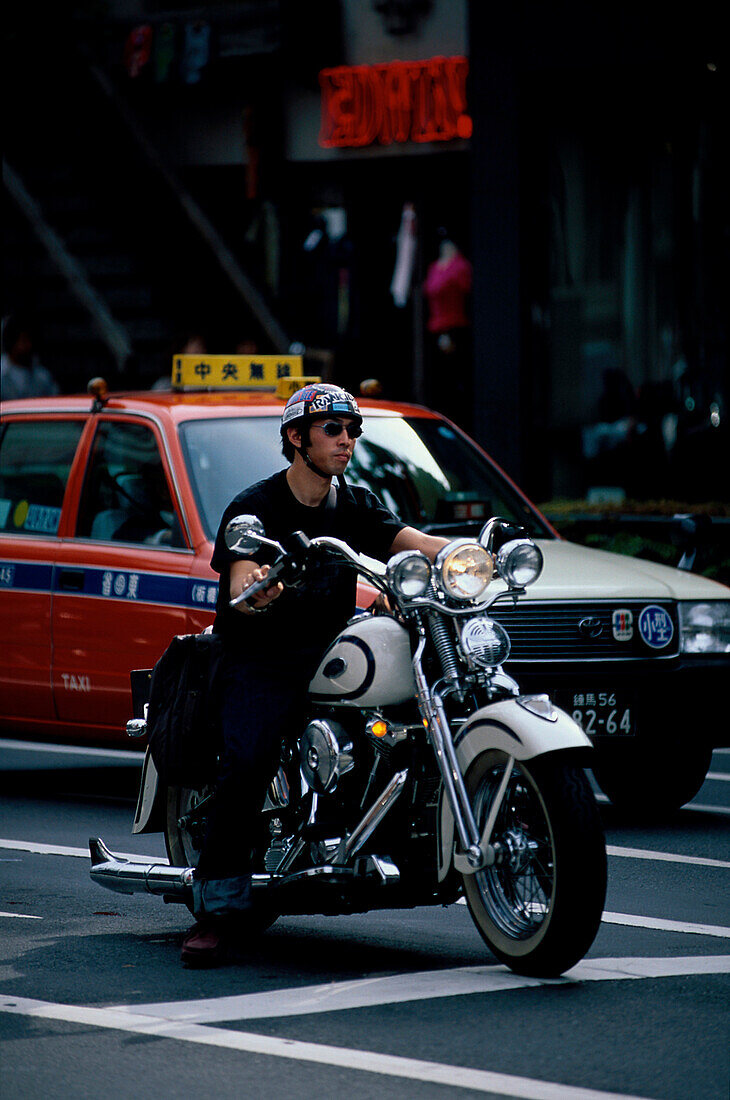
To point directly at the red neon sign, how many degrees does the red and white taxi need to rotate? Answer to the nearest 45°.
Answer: approximately 135° to its left

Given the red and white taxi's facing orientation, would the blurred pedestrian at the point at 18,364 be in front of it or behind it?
behind

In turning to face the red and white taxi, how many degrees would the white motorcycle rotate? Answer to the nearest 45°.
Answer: approximately 135° to its left

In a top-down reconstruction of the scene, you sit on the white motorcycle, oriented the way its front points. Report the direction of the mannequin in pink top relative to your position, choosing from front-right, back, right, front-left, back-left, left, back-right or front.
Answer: back-left

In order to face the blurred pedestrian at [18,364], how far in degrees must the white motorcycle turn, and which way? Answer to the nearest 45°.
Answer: approximately 135° to its left

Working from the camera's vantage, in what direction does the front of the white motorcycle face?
facing the viewer and to the right of the viewer
